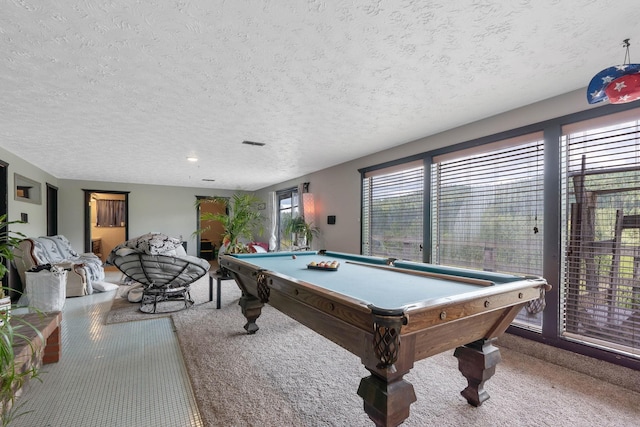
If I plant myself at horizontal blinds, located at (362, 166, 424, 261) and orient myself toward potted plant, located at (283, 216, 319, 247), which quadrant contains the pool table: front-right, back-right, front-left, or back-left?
back-left

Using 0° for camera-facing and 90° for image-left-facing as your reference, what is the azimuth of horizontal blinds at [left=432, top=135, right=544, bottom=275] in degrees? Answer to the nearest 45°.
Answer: approximately 45°

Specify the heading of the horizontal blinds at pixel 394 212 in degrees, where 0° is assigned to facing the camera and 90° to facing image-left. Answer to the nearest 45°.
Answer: approximately 45°

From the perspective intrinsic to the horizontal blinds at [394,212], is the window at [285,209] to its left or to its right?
on its right

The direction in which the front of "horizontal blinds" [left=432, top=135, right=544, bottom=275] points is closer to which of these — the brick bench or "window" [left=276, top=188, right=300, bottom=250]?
the brick bench

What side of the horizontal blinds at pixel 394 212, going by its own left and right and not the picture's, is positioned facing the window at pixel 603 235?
left

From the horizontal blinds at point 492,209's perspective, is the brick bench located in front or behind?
in front

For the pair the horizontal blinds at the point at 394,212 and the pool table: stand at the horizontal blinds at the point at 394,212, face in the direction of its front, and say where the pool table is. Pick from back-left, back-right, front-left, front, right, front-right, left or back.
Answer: front-left

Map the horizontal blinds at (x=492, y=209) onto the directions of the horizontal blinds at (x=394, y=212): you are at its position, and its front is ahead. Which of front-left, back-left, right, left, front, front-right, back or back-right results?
left

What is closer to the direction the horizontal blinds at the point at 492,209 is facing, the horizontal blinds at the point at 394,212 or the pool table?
the pool table

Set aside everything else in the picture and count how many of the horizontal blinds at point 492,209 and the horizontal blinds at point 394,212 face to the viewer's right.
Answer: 0

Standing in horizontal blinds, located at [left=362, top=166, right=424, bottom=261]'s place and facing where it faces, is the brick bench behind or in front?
in front
